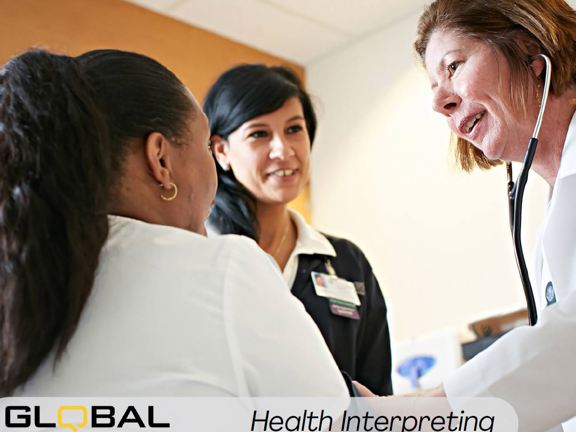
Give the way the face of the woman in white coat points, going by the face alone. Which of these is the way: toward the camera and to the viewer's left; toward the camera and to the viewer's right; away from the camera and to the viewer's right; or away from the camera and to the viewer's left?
toward the camera and to the viewer's left

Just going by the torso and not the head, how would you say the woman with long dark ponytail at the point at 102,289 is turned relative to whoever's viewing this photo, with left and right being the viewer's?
facing away from the viewer and to the right of the viewer

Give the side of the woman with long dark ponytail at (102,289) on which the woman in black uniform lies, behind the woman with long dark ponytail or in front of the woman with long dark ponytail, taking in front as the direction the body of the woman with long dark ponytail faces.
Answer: in front

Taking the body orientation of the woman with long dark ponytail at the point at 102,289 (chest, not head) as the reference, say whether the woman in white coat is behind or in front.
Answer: in front

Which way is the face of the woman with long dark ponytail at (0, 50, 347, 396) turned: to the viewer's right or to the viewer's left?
to the viewer's right
